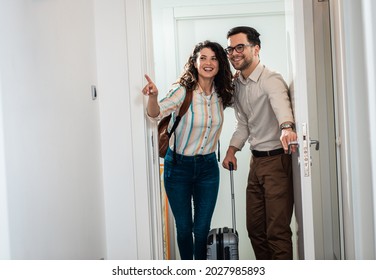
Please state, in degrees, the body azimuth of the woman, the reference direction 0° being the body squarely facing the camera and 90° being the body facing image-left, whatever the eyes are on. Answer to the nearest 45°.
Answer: approximately 0°

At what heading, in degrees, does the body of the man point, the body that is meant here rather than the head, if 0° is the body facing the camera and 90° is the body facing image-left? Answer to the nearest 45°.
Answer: approximately 45°

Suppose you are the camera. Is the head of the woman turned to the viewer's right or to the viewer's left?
to the viewer's left
